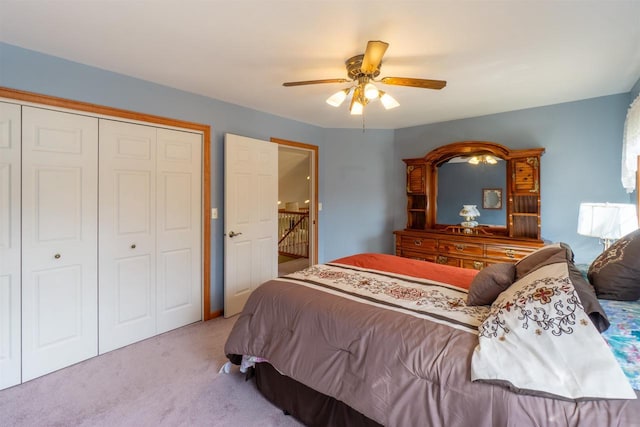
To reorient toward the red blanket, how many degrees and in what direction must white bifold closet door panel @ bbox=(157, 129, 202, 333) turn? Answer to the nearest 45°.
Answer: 0° — it already faces it

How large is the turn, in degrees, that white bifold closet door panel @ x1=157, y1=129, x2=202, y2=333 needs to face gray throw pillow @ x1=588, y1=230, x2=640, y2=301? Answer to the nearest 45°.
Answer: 0° — it already faces it

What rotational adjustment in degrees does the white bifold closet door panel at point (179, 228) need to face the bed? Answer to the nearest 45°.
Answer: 0° — it already faces it

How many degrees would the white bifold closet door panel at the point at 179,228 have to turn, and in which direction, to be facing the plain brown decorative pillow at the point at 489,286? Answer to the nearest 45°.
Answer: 0° — it already faces it

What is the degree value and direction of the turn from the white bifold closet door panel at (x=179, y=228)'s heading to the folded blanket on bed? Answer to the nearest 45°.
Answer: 0° — it already faces it

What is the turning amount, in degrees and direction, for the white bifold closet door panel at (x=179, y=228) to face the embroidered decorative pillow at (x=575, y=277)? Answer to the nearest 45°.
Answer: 0° — it already faces it

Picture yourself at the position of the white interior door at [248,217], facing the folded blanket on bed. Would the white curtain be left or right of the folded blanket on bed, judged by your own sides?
left

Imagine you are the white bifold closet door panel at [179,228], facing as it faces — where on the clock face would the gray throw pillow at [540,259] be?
The gray throw pillow is roughly at 12 o'clock from the white bifold closet door panel.

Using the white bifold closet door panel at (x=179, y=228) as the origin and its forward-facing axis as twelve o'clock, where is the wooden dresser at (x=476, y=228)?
The wooden dresser is roughly at 11 o'clock from the white bifold closet door panel.

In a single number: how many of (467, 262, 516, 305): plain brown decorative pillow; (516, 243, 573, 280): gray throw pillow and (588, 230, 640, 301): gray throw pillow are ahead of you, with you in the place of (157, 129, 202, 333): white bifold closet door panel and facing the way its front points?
3

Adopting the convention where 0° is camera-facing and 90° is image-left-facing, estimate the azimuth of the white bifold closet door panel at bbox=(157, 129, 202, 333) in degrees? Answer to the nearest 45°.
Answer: approximately 315°
